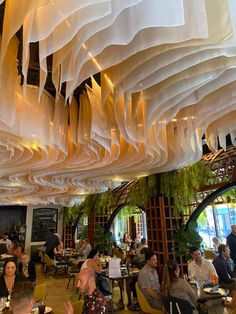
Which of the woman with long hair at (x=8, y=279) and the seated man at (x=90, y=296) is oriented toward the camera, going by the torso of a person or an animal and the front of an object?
the woman with long hair

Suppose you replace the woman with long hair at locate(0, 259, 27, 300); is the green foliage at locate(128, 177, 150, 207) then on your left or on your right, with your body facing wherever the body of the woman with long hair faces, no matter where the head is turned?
on your left

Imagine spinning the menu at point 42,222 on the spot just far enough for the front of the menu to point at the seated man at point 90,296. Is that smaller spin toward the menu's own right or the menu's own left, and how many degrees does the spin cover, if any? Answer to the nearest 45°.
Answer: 0° — it already faces them

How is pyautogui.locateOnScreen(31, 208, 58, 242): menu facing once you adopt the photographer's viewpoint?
facing the viewer

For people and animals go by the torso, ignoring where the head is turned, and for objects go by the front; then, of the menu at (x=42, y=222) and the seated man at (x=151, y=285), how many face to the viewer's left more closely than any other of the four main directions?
0

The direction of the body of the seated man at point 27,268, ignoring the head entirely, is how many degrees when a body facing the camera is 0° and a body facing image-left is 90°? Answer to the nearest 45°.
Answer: approximately 45°

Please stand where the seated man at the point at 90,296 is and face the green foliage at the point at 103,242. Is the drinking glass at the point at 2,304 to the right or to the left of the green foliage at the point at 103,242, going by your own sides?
left

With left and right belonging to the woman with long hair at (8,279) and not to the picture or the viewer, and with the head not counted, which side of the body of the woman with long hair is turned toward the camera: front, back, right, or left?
front

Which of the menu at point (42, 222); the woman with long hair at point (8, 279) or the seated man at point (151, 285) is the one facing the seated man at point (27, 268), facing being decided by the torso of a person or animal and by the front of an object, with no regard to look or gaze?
the menu

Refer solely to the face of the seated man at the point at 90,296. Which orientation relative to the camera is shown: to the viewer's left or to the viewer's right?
to the viewer's left

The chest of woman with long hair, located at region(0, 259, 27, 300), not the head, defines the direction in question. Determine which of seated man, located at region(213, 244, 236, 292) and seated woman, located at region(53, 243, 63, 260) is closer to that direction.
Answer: the seated man
